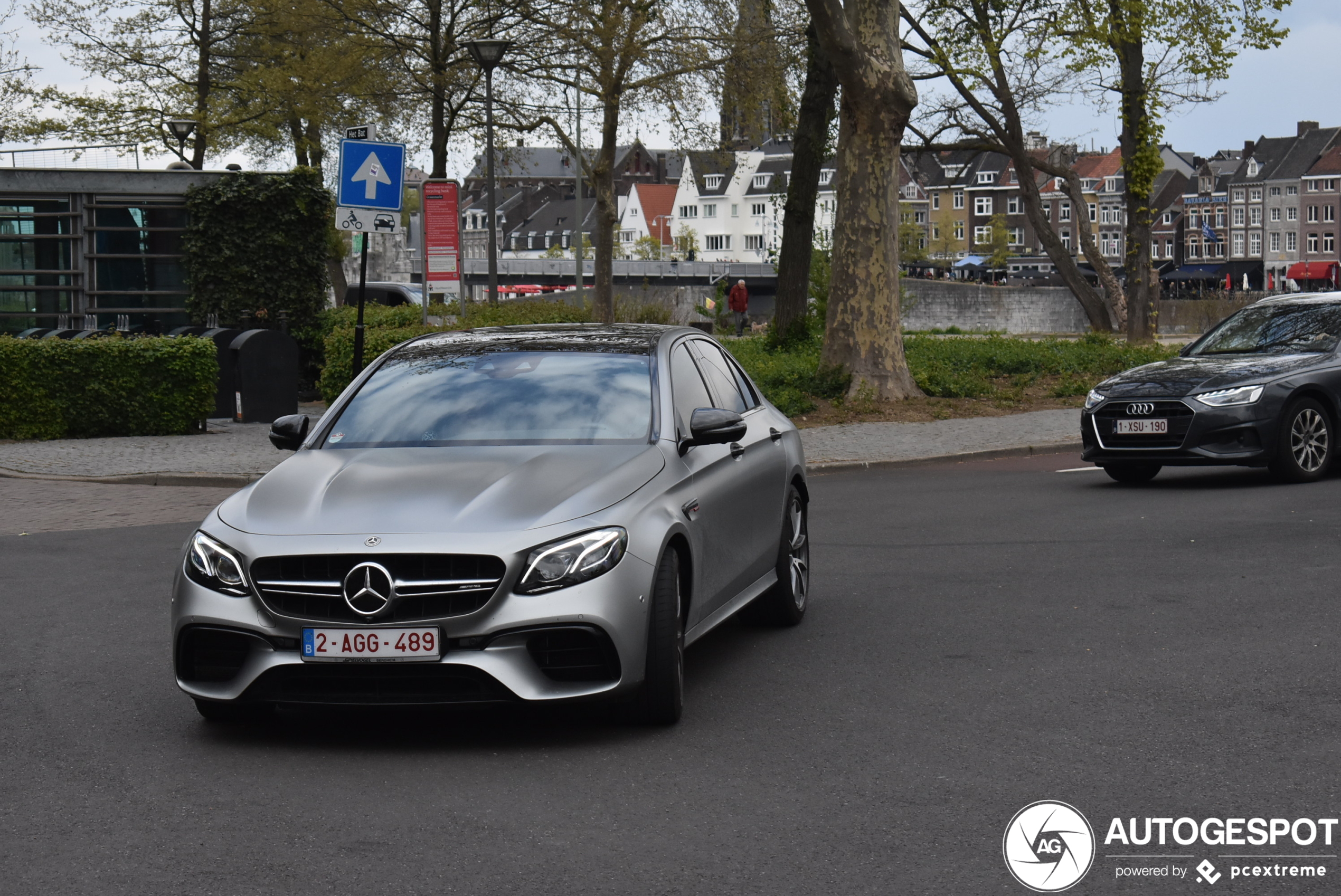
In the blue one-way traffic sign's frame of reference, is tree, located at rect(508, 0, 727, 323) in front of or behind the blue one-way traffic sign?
behind

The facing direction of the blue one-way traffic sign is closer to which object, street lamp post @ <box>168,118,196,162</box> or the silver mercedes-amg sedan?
the silver mercedes-amg sedan

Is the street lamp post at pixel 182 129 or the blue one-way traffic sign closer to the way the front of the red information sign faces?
the blue one-way traffic sign

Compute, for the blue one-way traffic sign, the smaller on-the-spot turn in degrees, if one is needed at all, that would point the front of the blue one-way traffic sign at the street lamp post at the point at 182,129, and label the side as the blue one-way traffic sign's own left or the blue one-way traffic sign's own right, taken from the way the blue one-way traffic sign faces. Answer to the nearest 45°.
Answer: approximately 180°

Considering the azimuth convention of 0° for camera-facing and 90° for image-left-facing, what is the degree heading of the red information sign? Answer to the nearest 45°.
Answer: approximately 0°

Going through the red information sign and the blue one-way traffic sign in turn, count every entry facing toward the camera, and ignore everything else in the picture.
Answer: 2

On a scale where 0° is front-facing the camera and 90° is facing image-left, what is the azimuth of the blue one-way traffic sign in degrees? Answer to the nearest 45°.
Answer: approximately 0°

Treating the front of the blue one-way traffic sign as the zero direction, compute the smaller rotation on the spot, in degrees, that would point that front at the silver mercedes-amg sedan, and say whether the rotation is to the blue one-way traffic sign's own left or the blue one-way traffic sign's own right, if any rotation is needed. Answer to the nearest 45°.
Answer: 0° — it already faces it
